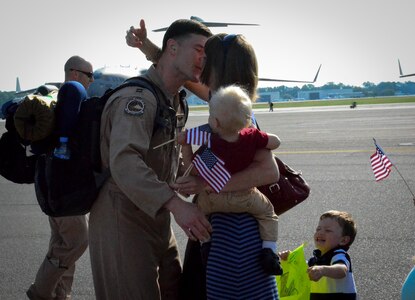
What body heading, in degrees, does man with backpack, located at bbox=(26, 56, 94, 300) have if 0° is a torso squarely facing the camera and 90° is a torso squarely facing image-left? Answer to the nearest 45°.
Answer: approximately 270°

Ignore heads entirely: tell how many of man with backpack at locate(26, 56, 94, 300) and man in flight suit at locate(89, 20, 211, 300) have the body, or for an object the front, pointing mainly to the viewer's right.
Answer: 2

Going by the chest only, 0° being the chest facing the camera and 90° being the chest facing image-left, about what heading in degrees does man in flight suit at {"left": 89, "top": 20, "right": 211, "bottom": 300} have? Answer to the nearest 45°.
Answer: approximately 270°

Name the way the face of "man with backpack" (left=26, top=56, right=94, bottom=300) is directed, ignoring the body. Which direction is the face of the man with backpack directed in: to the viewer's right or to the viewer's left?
to the viewer's right

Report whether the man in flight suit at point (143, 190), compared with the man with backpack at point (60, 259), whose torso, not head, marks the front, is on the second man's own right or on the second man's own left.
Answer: on the second man's own right

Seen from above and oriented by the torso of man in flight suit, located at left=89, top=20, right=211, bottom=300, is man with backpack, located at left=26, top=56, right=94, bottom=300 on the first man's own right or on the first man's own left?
on the first man's own left
